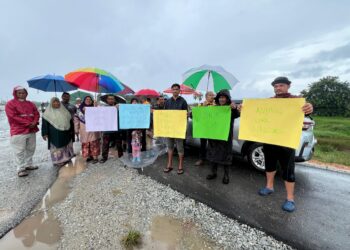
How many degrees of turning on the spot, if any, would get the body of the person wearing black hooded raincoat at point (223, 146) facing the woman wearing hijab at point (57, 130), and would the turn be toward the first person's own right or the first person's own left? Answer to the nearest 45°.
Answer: approximately 90° to the first person's own right

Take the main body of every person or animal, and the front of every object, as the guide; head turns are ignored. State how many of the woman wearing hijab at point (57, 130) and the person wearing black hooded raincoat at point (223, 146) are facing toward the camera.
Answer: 2

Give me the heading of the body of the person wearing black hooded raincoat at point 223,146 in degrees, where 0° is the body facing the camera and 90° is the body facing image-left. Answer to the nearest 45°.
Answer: approximately 0°

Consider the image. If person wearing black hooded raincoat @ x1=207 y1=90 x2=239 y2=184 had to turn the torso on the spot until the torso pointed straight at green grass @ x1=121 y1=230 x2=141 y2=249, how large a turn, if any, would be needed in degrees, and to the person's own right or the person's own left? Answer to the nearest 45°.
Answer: approximately 45° to the person's own right

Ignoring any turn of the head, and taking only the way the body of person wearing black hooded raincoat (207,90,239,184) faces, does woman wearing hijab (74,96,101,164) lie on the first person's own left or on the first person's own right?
on the first person's own right

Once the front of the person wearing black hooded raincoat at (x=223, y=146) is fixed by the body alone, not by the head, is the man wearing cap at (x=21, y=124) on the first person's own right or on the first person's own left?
on the first person's own right
